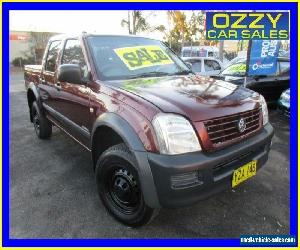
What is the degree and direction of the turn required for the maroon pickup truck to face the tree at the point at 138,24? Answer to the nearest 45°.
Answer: approximately 135° to its left

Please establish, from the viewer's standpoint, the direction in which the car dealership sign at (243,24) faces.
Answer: facing the viewer

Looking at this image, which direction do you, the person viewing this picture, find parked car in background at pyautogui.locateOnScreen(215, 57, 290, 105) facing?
facing the viewer and to the left of the viewer

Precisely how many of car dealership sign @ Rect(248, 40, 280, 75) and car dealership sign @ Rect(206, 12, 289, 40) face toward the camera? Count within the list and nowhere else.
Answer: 2

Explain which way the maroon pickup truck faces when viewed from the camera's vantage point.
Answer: facing the viewer and to the right of the viewer

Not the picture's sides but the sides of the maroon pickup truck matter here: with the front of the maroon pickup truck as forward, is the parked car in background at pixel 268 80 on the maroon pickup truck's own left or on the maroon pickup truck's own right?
on the maroon pickup truck's own left
